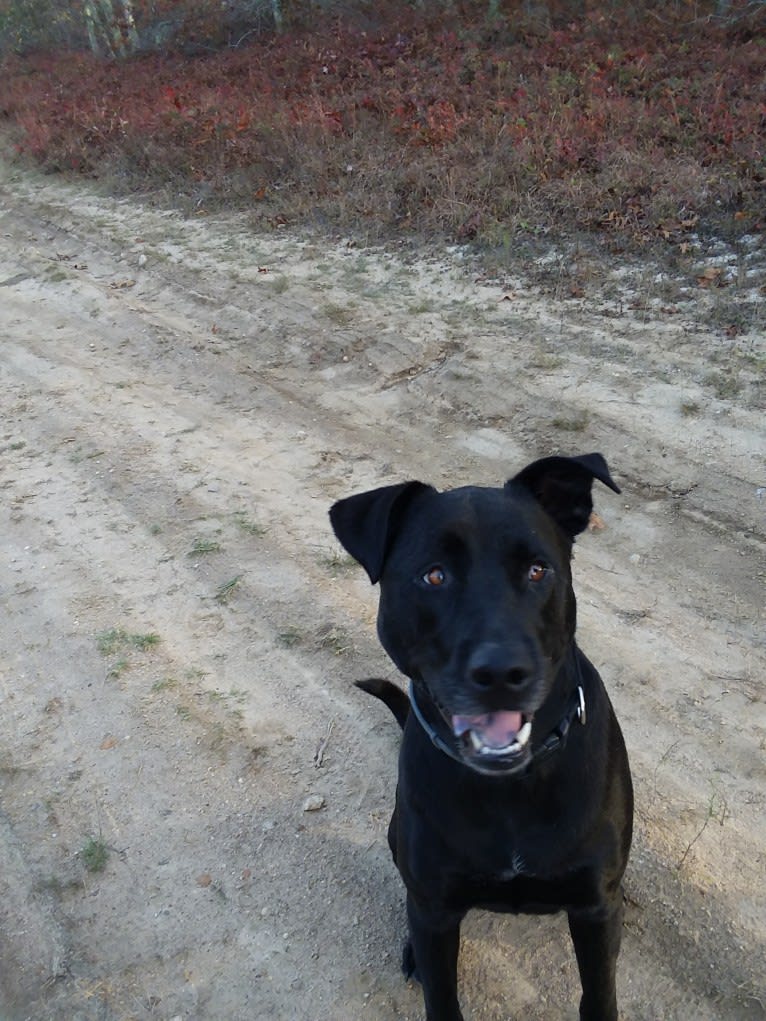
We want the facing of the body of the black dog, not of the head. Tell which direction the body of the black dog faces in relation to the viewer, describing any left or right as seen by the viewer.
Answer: facing the viewer

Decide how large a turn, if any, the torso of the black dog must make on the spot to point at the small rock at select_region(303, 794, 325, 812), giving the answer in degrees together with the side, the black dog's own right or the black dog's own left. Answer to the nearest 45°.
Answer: approximately 135° to the black dog's own right
